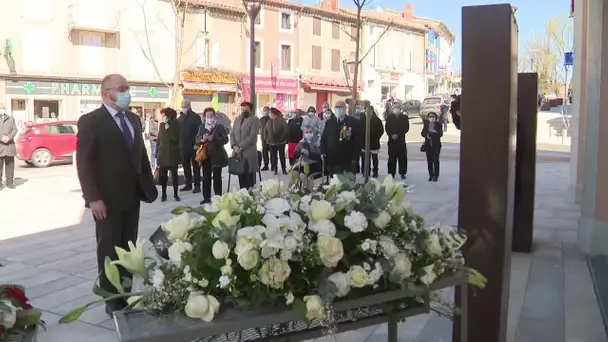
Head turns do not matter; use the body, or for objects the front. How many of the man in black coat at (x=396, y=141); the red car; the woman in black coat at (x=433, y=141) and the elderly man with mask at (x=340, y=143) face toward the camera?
3

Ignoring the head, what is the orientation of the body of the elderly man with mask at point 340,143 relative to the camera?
toward the camera

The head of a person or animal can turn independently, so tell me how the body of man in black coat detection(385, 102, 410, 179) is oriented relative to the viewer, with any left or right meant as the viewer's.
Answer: facing the viewer

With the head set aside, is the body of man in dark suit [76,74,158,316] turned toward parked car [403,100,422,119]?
no

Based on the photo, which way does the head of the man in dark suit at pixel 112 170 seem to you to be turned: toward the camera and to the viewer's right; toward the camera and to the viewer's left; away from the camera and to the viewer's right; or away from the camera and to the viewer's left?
toward the camera and to the viewer's right

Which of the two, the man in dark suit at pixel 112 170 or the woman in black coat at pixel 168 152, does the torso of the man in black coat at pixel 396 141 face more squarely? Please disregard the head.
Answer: the man in dark suit

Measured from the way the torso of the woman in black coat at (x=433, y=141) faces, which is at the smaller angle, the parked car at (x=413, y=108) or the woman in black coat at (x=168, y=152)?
the woman in black coat

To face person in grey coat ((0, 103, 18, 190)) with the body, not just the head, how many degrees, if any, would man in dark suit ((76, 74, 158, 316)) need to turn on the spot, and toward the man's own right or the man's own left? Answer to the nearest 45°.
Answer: approximately 135° to the man's own left

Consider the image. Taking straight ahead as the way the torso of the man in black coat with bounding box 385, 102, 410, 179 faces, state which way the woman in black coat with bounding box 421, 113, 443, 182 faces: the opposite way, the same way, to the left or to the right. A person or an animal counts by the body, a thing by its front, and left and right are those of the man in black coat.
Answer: the same way

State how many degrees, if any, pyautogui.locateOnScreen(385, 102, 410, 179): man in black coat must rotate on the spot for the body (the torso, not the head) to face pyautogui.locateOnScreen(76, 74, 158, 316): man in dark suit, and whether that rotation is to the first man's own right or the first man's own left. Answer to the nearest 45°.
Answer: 0° — they already face them

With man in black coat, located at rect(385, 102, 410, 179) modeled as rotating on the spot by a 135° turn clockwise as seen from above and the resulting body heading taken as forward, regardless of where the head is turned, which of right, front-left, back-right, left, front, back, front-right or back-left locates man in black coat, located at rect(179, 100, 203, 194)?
left

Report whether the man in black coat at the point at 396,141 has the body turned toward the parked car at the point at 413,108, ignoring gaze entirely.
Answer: no

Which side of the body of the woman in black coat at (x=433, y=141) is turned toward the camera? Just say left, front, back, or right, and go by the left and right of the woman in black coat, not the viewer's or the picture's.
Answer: front

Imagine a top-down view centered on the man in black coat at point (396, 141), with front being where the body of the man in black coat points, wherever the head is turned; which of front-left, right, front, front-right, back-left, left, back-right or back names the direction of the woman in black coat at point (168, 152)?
front-right
